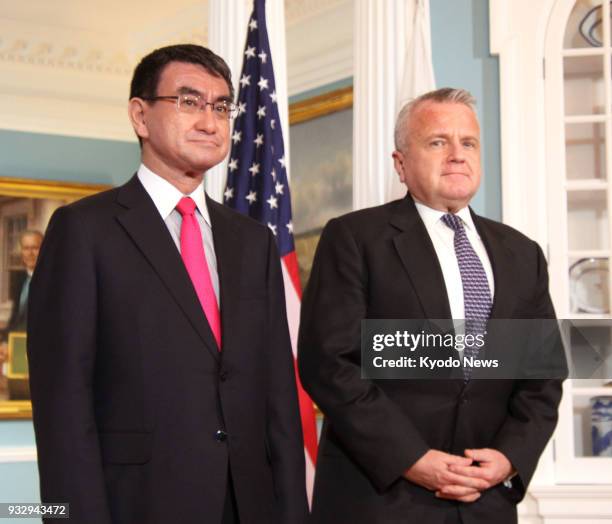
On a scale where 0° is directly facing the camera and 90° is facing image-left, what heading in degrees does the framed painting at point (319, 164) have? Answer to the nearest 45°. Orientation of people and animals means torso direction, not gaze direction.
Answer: approximately 45°

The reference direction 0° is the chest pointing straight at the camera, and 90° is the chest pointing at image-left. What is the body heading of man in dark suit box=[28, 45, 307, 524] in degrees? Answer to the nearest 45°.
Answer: approximately 315°

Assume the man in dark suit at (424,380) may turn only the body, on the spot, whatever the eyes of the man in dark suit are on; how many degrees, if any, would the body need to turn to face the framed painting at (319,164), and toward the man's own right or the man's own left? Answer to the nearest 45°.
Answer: approximately 135° to the man's own left

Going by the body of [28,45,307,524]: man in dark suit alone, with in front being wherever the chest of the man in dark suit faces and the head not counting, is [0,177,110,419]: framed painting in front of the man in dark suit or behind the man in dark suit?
behind

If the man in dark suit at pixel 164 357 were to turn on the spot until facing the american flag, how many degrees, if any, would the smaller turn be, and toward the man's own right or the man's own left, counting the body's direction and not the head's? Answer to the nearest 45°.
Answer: approximately 135° to the man's own left

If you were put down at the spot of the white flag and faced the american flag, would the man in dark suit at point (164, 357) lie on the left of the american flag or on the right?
left
